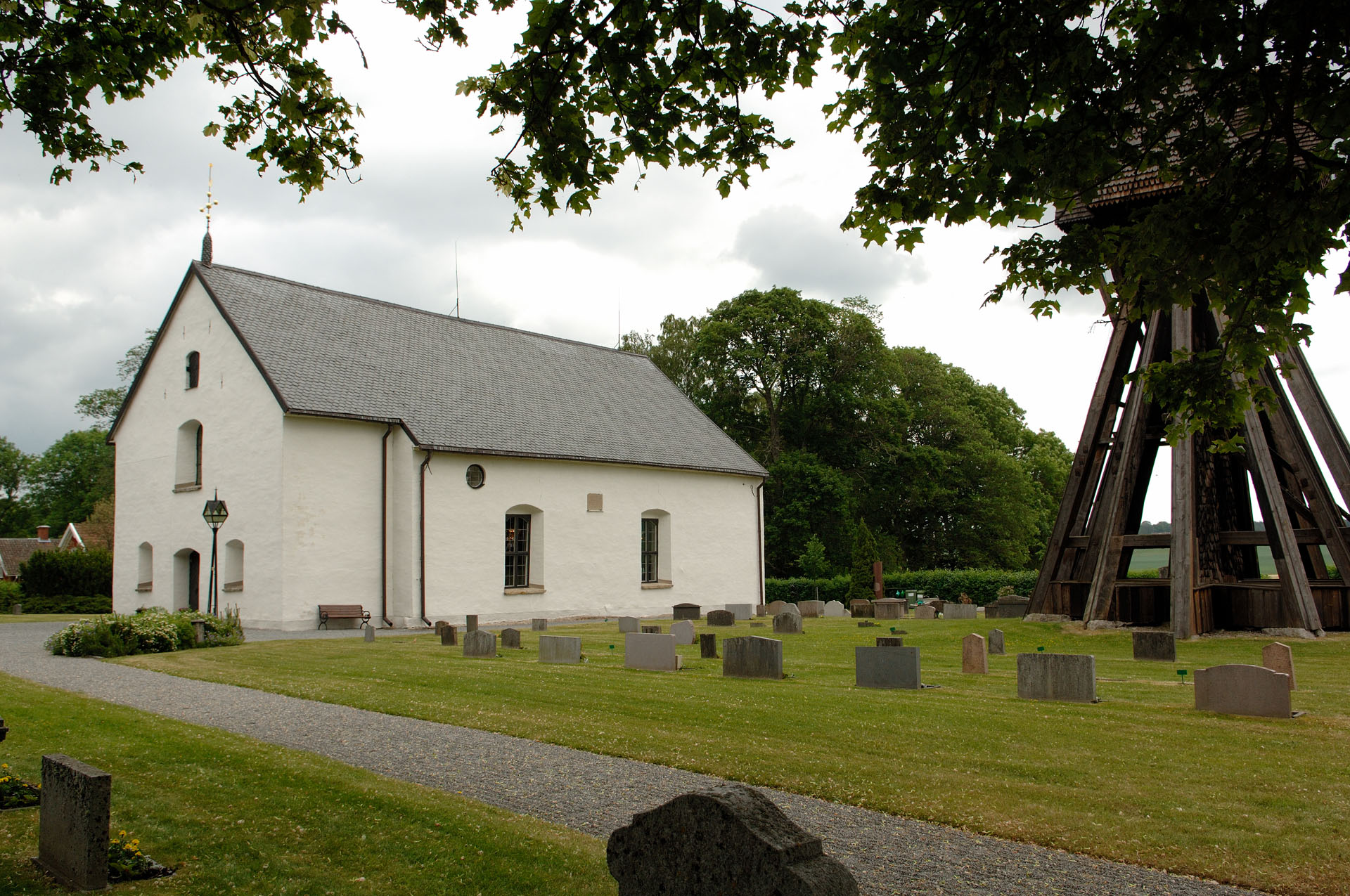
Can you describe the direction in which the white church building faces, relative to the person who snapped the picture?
facing the viewer and to the left of the viewer

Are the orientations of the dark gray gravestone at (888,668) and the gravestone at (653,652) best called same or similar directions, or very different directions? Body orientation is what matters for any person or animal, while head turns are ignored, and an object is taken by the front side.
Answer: same or similar directions

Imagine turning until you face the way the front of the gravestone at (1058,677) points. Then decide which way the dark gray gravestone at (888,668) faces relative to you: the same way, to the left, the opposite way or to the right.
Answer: the same way

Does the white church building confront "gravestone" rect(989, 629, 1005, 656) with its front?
no

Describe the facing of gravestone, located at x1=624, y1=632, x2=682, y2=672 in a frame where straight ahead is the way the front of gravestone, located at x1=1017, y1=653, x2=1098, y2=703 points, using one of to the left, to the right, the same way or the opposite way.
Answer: the same way

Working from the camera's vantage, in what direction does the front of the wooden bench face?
facing the viewer and to the right of the viewer
